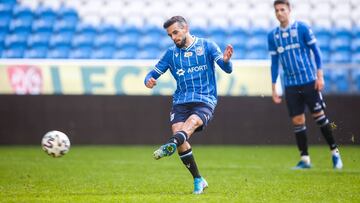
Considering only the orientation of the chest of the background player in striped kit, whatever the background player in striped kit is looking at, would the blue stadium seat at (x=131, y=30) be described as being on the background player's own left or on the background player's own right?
on the background player's own right

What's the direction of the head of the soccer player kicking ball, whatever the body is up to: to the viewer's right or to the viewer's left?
to the viewer's left

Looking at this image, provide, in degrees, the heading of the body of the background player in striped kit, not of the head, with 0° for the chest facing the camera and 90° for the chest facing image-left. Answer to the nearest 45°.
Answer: approximately 45°

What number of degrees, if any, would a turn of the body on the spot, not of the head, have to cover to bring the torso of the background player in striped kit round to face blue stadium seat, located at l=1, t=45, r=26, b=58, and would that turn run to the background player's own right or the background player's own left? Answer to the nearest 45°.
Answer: approximately 90° to the background player's own right

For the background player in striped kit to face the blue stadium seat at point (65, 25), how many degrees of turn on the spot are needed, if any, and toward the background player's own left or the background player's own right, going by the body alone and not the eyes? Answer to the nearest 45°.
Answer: approximately 90° to the background player's own right

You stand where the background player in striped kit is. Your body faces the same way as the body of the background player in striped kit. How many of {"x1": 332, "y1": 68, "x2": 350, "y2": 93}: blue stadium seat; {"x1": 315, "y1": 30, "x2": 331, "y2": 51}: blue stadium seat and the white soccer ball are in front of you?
1

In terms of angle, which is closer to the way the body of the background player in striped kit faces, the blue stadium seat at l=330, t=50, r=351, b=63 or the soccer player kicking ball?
the soccer player kicking ball

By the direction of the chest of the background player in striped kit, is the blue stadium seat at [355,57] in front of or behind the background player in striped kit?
behind

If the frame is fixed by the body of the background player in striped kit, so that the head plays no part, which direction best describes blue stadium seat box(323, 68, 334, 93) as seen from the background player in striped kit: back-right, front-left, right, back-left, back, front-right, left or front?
back-right

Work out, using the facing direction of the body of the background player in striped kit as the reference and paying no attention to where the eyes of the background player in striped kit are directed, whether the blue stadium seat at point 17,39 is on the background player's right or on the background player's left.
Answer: on the background player's right

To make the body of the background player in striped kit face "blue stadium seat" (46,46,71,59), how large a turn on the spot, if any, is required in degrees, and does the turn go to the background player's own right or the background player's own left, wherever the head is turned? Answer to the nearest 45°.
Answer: approximately 90° to the background player's own right

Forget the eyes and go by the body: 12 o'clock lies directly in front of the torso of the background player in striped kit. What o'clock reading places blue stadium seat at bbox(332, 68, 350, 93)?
The blue stadium seat is roughly at 5 o'clock from the background player in striped kit.

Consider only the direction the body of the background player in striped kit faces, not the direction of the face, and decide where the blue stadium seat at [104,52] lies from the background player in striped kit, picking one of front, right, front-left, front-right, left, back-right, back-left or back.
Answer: right

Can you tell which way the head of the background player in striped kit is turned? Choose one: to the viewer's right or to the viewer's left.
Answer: to the viewer's left
